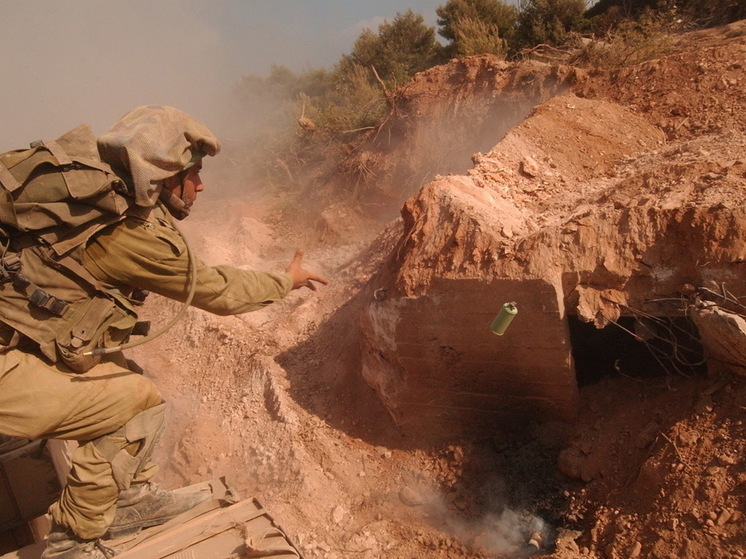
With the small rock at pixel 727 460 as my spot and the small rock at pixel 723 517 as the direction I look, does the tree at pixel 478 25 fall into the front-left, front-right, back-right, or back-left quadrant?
back-right

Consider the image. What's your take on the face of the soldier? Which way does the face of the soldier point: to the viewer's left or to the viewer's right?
to the viewer's right

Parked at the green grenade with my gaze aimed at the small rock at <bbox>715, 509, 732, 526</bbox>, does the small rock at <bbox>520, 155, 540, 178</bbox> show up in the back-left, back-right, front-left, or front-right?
back-left

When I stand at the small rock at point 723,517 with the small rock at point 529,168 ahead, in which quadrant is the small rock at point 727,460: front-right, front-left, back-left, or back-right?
front-right

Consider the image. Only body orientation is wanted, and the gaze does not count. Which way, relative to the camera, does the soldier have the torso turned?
to the viewer's right

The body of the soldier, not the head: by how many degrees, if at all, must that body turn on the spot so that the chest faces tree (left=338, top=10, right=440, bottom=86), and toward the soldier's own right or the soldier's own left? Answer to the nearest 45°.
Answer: approximately 45° to the soldier's own left

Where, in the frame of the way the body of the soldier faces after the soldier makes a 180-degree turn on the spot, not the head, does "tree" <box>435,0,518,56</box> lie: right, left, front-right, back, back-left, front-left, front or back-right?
back-right

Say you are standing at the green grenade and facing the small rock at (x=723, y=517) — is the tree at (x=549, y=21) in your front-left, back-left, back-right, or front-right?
back-left

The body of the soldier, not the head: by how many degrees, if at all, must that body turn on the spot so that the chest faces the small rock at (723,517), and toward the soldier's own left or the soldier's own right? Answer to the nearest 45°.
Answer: approximately 45° to the soldier's own right
